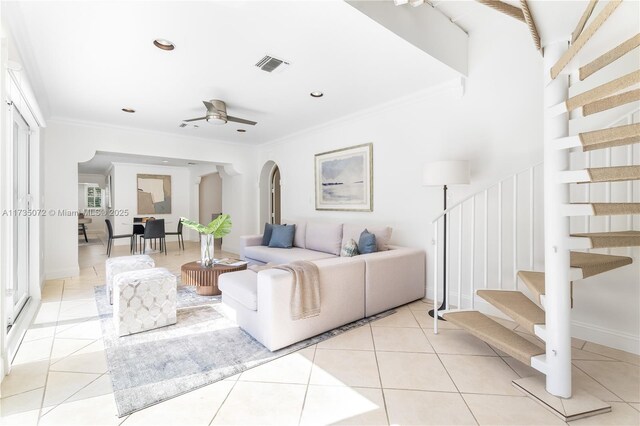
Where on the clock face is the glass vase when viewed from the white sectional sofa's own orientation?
The glass vase is roughly at 1 o'clock from the white sectional sofa.

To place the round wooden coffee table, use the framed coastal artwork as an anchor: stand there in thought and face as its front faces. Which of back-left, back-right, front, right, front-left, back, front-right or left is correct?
front

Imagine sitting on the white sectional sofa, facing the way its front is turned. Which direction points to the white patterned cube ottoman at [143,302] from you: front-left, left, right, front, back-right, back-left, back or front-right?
front

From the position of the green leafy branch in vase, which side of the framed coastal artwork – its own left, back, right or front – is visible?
front

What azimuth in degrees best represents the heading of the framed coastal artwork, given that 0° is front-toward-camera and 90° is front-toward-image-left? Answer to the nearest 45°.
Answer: approximately 45°

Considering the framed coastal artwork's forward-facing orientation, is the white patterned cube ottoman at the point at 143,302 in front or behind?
in front

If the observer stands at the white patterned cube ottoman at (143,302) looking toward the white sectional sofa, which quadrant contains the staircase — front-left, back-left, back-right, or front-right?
front-right

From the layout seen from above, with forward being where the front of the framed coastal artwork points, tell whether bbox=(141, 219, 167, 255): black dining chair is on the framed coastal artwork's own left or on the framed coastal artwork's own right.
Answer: on the framed coastal artwork's own right

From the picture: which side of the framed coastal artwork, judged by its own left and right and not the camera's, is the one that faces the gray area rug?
front

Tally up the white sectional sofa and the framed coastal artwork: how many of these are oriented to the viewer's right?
0

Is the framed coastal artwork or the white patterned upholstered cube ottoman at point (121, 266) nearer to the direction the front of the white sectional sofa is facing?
the white patterned upholstered cube ottoman

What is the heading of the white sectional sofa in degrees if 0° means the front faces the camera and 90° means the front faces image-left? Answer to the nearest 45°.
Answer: approximately 90°

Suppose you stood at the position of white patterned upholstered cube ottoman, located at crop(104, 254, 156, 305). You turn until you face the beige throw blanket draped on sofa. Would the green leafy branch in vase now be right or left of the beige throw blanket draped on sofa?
left
